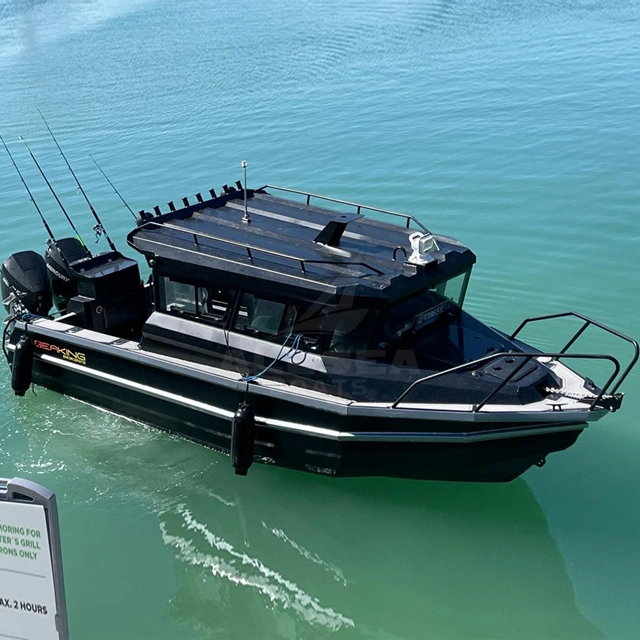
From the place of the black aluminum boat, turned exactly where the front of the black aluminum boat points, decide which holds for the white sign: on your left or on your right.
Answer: on your right

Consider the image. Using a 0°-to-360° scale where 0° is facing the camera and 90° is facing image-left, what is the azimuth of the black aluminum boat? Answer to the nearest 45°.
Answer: approximately 315°
